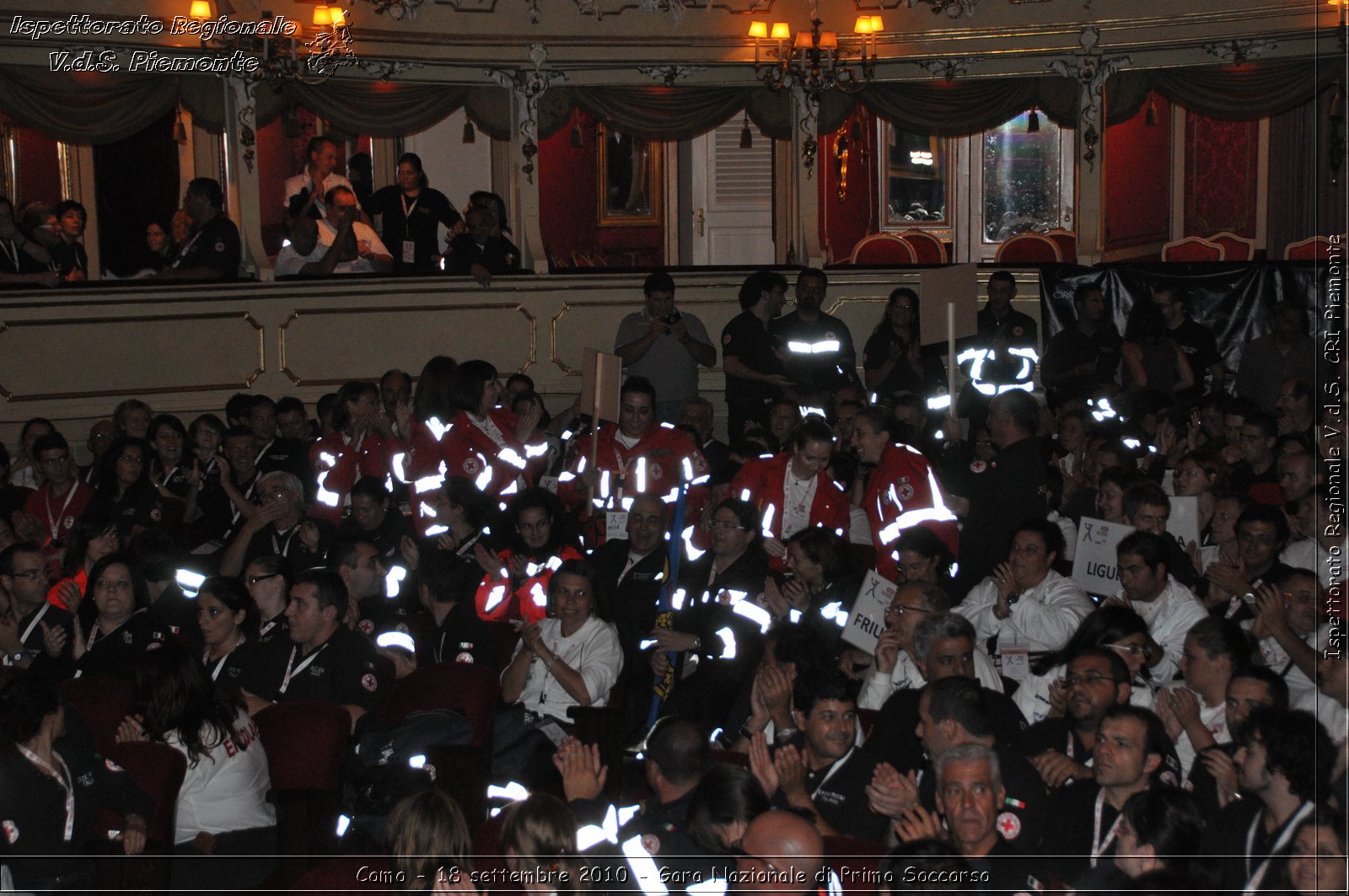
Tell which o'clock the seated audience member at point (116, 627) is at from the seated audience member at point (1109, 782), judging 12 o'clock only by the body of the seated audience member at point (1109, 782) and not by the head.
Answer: the seated audience member at point (116, 627) is roughly at 2 o'clock from the seated audience member at point (1109, 782).

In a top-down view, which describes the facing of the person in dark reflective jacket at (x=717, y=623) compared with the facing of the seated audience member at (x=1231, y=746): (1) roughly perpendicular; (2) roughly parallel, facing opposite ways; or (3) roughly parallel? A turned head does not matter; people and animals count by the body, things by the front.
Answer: roughly parallel

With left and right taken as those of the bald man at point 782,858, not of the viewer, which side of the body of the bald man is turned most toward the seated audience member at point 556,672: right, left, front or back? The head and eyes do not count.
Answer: front

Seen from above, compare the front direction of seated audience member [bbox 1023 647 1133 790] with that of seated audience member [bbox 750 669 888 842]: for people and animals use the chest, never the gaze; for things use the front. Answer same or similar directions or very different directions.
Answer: same or similar directions

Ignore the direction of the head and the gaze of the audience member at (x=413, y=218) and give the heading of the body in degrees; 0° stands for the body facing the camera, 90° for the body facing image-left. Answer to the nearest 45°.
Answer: approximately 0°

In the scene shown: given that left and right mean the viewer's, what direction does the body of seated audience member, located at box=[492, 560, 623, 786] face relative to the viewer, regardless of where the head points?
facing the viewer and to the left of the viewer

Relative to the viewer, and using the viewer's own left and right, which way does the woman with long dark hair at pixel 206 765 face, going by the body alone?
facing away from the viewer and to the left of the viewer

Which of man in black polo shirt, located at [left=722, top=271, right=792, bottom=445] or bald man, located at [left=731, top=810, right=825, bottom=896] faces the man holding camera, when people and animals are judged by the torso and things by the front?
the bald man

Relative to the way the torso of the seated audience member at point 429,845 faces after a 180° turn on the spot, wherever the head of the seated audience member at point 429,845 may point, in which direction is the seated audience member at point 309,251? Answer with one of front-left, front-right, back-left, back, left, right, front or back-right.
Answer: back

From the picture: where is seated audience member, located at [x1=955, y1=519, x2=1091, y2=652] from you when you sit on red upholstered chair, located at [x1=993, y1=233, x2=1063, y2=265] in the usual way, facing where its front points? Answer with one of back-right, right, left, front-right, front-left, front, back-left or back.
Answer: front

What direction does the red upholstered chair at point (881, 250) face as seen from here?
toward the camera

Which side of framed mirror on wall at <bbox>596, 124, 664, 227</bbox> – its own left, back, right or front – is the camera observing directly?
front

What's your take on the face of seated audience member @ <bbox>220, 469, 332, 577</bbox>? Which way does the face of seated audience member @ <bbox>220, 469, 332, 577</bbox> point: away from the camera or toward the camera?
toward the camera

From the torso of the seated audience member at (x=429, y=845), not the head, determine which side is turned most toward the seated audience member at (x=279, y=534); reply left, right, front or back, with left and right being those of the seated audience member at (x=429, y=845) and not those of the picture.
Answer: front

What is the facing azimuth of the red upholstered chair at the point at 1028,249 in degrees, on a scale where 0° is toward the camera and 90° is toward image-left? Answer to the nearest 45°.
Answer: approximately 0°

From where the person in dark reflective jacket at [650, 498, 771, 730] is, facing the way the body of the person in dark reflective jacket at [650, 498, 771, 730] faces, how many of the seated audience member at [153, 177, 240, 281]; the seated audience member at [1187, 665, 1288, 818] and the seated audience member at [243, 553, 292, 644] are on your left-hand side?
1

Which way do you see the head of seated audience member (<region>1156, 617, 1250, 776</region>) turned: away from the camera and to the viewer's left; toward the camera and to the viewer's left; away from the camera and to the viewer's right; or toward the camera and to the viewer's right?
toward the camera and to the viewer's left

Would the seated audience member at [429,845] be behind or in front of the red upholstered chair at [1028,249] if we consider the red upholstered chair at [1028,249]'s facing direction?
in front

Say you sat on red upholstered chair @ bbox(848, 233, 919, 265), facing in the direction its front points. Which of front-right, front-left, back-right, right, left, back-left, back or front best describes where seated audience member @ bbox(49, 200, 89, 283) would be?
front-right

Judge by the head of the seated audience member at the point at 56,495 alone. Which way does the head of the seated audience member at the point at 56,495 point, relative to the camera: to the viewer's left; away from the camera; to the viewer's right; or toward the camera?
toward the camera
